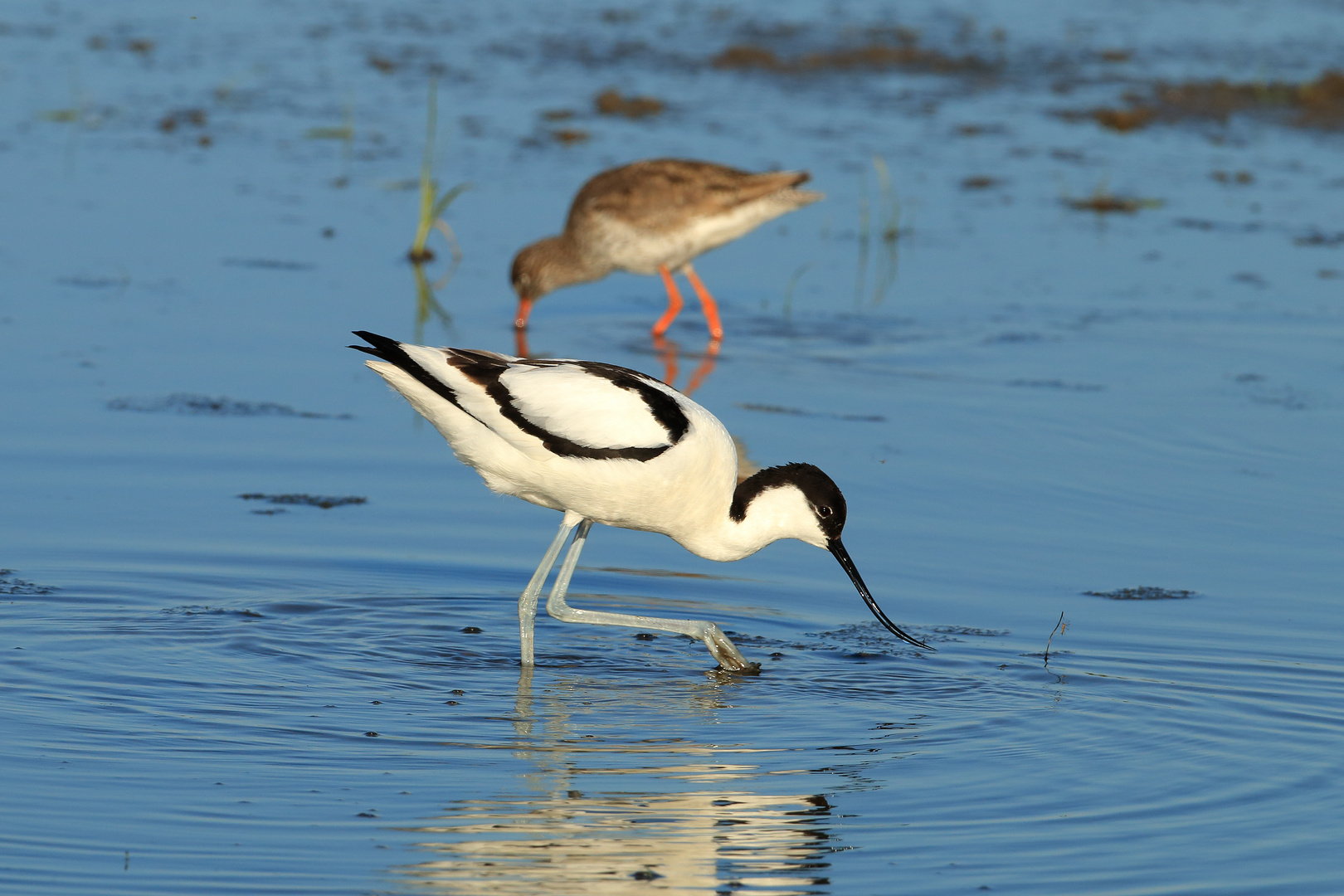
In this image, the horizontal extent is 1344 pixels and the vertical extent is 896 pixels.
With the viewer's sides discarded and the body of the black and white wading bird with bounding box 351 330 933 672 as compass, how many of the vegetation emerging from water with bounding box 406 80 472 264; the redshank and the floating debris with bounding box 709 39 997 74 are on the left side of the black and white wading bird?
3

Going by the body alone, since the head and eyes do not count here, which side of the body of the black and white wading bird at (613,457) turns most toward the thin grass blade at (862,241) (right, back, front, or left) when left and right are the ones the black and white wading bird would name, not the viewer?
left

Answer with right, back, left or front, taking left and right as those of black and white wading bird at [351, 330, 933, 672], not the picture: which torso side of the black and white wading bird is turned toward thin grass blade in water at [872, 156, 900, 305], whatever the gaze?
left

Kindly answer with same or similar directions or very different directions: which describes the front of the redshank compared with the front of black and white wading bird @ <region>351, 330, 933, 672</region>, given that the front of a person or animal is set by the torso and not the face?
very different directions

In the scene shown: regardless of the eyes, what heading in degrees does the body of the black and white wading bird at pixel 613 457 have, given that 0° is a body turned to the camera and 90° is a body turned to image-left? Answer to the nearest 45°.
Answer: approximately 270°

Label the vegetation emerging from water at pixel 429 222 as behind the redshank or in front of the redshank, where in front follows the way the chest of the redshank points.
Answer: in front

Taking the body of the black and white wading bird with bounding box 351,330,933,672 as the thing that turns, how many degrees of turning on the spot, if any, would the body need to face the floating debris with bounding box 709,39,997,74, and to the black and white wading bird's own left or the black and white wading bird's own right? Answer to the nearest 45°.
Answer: approximately 90° to the black and white wading bird's own left

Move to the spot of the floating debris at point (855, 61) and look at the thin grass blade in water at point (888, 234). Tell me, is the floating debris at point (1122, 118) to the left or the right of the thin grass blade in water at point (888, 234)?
left

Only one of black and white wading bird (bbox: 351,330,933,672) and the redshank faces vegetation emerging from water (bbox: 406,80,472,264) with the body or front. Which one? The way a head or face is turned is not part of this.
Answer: the redshank

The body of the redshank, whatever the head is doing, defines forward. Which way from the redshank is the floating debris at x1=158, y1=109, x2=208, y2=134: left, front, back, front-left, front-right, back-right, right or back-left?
front-right

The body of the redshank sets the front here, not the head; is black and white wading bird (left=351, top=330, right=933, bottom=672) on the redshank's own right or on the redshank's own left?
on the redshank's own left

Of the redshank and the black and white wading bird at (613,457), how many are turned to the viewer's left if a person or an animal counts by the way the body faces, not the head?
1

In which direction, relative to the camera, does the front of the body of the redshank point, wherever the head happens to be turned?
to the viewer's left
